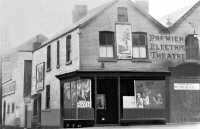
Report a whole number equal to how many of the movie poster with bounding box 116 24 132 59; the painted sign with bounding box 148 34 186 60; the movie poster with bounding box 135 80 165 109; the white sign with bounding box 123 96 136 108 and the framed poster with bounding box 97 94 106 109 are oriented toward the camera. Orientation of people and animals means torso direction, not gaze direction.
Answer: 5

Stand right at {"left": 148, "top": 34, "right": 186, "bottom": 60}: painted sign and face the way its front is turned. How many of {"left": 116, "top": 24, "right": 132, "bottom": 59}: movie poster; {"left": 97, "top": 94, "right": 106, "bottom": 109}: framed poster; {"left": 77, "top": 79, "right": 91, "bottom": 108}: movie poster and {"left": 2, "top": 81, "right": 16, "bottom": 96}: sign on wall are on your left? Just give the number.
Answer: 0

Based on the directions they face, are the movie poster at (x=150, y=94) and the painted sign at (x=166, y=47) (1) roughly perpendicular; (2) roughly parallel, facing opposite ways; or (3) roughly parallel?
roughly parallel

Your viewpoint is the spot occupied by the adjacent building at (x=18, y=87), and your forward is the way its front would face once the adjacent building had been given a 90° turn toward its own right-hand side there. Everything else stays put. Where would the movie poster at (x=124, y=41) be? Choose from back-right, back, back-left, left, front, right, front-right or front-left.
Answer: back-right

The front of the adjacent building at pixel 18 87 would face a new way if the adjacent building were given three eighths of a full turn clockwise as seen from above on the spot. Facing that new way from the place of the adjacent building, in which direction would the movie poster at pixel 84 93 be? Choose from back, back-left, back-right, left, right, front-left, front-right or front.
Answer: right

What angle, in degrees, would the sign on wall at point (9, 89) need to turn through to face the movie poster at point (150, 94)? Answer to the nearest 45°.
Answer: approximately 135° to its left

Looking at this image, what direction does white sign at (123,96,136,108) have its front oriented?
toward the camera

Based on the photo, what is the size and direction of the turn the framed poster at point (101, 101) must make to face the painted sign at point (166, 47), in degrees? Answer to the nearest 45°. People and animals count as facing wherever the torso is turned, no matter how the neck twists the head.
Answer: approximately 90° to its left

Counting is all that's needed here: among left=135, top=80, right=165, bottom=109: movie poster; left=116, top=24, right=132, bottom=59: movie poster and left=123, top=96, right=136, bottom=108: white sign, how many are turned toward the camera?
3

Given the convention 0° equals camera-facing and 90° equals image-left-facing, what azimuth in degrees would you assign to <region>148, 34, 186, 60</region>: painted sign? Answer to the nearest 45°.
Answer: approximately 0°

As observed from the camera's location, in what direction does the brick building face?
facing the viewer

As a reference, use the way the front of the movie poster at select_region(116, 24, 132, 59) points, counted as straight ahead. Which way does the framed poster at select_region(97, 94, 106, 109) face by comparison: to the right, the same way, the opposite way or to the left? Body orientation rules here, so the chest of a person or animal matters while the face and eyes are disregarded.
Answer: the same way

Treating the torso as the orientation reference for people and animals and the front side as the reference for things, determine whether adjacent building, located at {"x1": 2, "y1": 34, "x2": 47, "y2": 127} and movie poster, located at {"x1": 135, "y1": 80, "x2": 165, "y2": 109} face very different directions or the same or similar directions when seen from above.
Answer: same or similar directions
